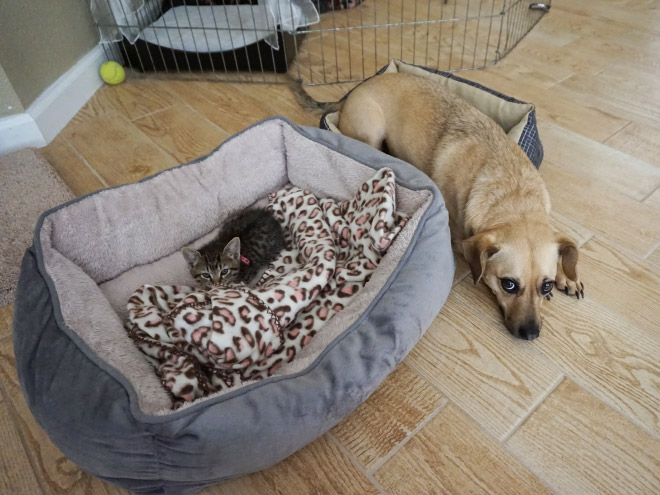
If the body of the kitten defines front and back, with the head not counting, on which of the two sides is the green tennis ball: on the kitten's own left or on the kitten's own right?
on the kitten's own right

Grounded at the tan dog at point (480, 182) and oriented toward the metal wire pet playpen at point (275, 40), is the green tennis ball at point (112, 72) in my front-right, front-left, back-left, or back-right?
front-left

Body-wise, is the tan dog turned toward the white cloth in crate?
no

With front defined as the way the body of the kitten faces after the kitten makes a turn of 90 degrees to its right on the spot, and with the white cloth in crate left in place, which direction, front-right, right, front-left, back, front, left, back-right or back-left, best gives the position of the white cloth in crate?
front-right

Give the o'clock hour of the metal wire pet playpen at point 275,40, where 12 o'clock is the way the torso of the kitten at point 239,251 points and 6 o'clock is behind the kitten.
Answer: The metal wire pet playpen is roughly at 5 o'clock from the kitten.

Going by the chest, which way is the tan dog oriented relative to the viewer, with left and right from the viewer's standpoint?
facing the viewer and to the right of the viewer

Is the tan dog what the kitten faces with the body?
no

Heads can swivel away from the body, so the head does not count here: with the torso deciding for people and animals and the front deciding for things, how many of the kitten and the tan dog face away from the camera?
0

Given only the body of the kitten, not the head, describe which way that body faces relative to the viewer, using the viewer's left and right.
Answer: facing the viewer and to the left of the viewer

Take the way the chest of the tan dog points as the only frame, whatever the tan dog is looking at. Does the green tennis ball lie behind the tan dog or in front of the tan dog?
behind

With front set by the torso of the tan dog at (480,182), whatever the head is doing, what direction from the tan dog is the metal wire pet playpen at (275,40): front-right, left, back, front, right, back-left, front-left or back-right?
back

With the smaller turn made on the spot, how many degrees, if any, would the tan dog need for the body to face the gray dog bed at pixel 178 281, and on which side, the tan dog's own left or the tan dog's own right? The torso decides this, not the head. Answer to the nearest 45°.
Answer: approximately 90° to the tan dog's own right
